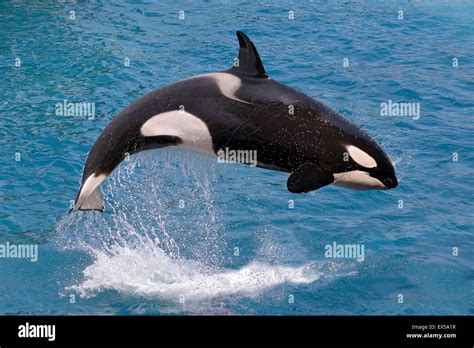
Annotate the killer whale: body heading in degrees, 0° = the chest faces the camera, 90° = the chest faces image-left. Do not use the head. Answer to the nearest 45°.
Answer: approximately 270°
